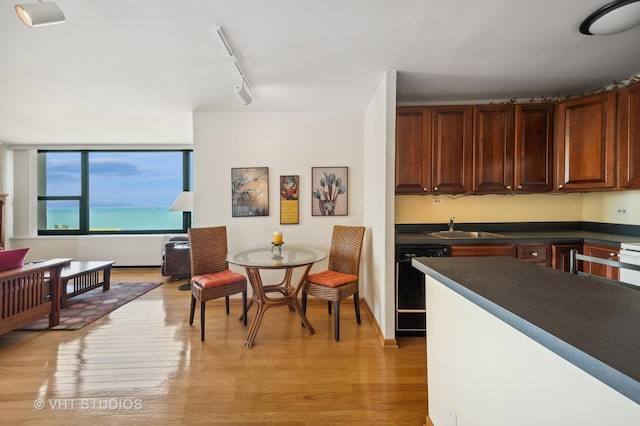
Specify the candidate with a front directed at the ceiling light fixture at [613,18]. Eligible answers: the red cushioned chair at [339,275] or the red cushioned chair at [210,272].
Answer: the red cushioned chair at [210,272]

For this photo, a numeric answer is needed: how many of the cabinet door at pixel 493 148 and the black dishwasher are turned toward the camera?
2
